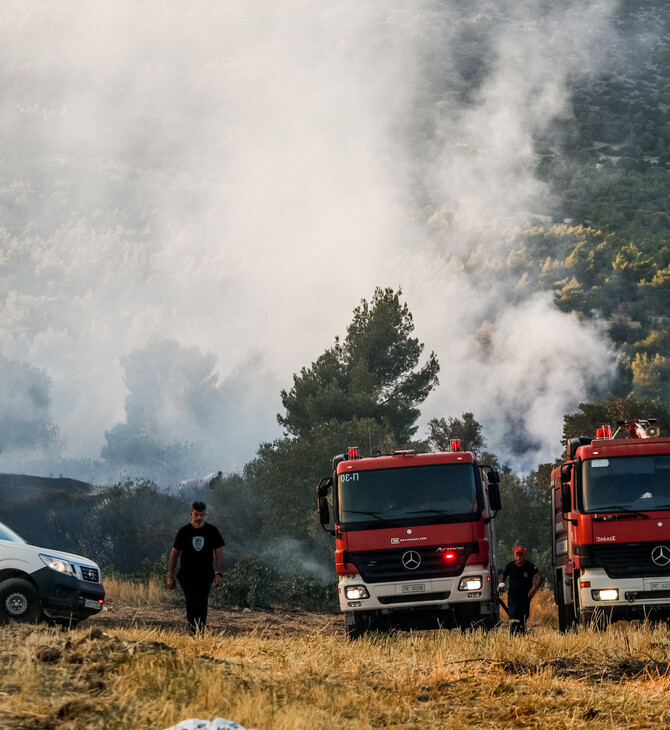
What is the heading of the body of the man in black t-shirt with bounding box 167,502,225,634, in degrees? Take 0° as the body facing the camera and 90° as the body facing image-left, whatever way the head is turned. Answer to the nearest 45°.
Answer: approximately 0°

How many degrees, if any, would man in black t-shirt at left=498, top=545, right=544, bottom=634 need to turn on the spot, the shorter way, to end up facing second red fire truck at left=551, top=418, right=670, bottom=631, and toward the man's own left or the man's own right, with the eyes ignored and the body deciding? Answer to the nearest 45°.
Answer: approximately 45° to the man's own left

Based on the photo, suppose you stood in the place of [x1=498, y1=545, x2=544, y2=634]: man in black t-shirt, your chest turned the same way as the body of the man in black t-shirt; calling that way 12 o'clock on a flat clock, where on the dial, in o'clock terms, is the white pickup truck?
The white pickup truck is roughly at 2 o'clock from the man in black t-shirt.

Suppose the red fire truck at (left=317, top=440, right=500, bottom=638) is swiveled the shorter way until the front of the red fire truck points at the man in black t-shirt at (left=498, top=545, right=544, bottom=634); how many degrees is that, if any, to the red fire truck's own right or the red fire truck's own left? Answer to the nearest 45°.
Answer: approximately 135° to the red fire truck's own left

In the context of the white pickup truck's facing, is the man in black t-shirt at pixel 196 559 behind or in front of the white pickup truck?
in front

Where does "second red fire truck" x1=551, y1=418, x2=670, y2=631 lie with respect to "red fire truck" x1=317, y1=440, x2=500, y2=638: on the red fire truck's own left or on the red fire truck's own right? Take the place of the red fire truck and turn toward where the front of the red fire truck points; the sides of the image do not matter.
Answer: on the red fire truck's own left

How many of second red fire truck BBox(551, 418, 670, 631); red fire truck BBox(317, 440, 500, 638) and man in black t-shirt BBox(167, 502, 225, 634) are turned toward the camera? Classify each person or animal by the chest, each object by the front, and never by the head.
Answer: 3

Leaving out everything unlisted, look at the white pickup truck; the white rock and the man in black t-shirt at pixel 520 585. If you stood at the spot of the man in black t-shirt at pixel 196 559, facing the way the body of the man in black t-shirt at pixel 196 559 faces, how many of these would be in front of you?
1
